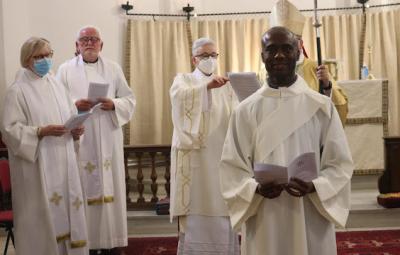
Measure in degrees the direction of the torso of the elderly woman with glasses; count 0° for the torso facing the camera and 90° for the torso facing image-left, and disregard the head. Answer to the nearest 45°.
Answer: approximately 315°

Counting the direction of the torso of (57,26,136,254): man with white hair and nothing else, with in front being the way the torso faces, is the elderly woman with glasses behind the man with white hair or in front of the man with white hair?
in front

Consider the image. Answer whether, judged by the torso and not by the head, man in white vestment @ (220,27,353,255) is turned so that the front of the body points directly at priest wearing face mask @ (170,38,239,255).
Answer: no

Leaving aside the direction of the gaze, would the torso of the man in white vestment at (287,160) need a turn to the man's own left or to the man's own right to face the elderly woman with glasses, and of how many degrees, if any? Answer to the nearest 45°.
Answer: approximately 135° to the man's own right

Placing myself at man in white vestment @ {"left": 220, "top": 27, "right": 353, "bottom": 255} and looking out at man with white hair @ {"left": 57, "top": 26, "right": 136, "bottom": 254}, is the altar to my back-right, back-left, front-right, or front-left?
front-right

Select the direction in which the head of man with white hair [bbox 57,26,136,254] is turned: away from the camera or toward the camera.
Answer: toward the camera

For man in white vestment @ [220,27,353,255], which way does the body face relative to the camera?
toward the camera

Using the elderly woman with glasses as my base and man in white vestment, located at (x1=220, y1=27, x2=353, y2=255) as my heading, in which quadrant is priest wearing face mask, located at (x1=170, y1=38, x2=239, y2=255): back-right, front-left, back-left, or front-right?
front-left

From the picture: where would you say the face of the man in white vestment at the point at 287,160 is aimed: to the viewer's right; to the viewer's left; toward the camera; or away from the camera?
toward the camera

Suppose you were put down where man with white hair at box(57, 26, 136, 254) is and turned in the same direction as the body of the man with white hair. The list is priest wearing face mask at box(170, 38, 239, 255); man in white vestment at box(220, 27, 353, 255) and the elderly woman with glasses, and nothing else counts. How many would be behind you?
0

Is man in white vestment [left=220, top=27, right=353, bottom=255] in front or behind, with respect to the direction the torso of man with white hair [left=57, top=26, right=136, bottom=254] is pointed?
in front

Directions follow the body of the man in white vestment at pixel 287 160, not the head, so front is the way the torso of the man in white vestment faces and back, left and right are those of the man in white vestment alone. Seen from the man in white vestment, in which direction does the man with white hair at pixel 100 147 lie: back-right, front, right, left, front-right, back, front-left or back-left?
back-right

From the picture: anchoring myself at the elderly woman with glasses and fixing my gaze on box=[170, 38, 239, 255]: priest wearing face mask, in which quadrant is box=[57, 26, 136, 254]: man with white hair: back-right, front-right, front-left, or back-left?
front-left

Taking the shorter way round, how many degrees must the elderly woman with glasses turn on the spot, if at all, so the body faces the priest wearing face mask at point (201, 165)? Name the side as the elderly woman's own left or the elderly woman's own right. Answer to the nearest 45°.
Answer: approximately 45° to the elderly woman's own left

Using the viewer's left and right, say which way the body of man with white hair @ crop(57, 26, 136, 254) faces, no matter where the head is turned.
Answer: facing the viewer

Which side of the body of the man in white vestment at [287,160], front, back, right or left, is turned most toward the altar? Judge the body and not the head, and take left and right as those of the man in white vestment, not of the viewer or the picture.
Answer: back

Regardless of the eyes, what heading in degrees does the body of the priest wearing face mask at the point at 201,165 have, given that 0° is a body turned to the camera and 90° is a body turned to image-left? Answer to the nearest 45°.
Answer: approximately 315°
